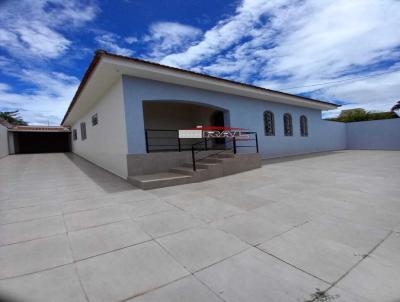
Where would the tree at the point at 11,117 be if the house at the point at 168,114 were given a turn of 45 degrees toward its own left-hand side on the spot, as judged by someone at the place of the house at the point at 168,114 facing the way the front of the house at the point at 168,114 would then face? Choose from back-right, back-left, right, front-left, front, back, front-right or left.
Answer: back-left

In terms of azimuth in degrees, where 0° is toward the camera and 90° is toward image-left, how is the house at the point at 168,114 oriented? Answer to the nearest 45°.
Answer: approximately 315°

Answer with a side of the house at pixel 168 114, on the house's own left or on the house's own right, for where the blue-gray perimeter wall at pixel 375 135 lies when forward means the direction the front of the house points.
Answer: on the house's own left
